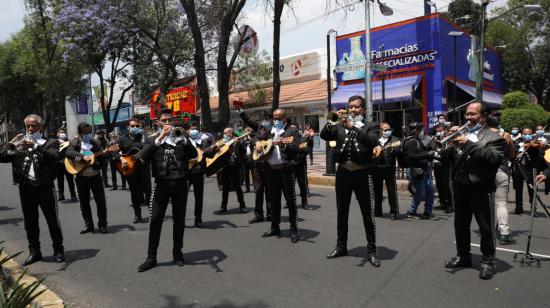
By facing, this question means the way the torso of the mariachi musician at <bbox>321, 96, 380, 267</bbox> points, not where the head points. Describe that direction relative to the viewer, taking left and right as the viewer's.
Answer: facing the viewer and to the left of the viewer

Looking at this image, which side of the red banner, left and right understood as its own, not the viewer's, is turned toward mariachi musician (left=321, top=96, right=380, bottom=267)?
front

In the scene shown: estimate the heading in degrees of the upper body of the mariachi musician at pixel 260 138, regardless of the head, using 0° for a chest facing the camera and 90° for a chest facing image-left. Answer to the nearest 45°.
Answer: approximately 45°

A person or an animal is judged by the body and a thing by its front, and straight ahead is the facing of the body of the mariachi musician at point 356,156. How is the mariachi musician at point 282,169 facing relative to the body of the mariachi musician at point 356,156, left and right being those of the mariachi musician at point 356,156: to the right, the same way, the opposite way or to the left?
the same way

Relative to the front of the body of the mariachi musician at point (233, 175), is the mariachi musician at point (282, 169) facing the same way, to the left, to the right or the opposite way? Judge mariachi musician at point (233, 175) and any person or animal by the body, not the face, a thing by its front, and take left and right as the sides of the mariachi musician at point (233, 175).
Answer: the same way

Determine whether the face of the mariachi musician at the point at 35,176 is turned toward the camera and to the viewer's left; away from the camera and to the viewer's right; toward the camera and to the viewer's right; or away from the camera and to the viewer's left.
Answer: toward the camera and to the viewer's left

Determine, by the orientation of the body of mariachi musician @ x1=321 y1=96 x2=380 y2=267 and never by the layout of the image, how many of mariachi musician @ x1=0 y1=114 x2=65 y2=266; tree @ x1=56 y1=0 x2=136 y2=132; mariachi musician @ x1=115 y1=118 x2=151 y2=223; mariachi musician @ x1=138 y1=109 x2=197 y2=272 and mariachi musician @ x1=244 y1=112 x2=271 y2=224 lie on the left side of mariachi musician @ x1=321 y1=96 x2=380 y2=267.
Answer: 0

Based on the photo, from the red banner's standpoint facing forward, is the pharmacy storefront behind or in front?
in front

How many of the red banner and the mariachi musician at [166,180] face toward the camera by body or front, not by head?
2

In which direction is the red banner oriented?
toward the camera

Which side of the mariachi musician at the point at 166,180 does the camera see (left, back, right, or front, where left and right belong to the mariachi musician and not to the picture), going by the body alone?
front

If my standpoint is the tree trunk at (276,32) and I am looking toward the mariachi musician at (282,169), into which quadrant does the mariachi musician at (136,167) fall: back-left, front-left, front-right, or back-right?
front-right

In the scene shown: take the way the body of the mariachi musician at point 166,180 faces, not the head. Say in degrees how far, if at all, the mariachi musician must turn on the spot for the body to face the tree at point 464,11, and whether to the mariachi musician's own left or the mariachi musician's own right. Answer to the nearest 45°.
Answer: approximately 135° to the mariachi musician's own left

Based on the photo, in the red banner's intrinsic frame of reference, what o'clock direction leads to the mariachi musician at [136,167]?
The mariachi musician is roughly at 12 o'clock from the red banner.

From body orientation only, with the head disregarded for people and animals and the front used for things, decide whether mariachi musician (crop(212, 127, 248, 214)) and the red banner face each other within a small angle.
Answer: no

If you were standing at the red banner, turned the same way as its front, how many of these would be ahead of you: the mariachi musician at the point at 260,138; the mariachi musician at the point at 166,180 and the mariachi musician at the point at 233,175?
3
